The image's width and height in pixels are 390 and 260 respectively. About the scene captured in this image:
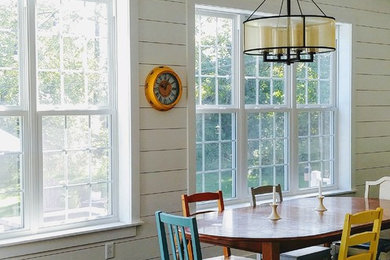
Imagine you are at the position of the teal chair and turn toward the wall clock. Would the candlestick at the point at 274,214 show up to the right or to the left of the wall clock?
right

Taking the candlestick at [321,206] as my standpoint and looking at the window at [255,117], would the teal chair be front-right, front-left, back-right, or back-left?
back-left

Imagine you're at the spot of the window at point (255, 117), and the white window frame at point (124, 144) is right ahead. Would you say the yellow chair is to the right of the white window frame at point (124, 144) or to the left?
left

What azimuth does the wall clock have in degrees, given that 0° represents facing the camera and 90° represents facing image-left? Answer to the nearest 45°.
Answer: approximately 315°

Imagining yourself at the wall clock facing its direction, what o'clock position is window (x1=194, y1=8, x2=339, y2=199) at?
The window is roughly at 9 o'clock from the wall clock.

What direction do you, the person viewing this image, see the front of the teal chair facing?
facing away from the viewer and to the right of the viewer

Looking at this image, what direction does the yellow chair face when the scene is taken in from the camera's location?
facing away from the viewer and to the left of the viewer

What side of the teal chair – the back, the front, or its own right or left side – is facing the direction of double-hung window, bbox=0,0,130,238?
left

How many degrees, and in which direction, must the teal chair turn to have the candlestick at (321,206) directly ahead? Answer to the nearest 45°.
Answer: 0° — it already faces it

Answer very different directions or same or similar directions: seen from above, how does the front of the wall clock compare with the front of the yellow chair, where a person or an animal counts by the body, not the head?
very different directions

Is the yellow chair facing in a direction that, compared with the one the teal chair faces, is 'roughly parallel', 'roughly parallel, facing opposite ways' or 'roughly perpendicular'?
roughly perpendicular

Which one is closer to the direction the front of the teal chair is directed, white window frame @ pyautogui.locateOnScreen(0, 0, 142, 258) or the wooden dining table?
the wooden dining table
